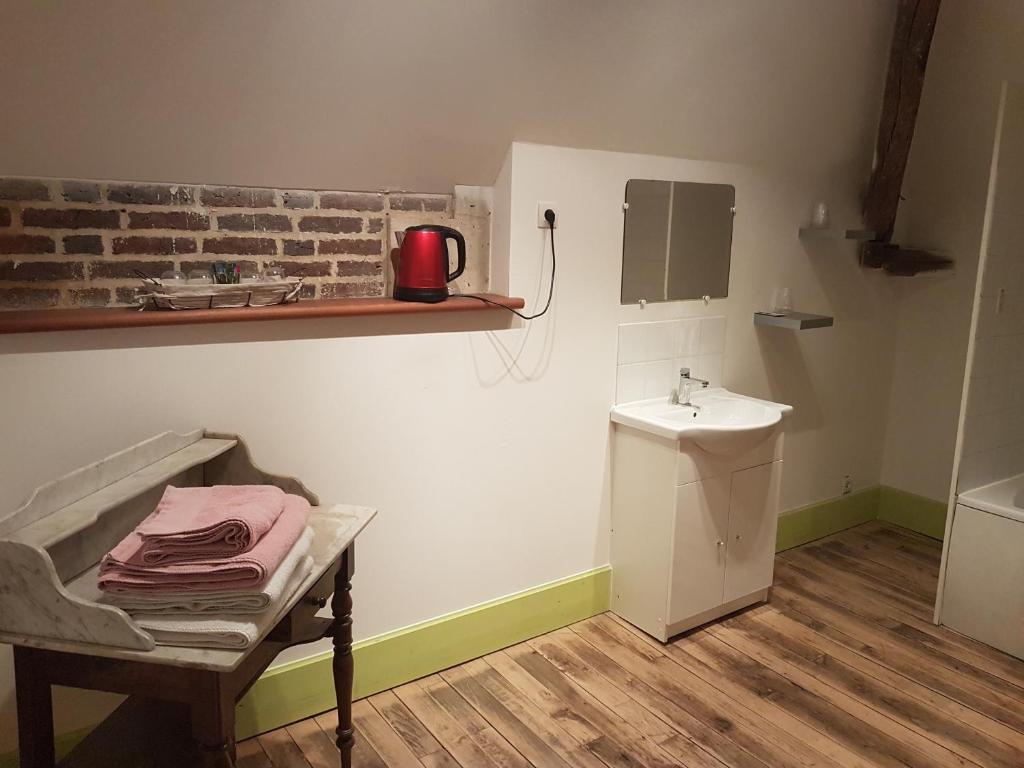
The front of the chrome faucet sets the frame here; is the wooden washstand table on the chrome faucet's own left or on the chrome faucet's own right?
on the chrome faucet's own right

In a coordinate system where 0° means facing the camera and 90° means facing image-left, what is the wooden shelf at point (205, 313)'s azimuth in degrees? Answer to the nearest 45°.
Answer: approximately 315°

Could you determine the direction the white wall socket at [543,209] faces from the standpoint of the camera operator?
facing the viewer and to the right of the viewer

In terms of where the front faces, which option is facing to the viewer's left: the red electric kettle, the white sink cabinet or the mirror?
the red electric kettle

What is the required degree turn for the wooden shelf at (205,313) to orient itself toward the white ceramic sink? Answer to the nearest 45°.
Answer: approximately 45° to its left

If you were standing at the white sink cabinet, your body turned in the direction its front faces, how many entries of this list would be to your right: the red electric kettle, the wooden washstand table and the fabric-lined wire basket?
3

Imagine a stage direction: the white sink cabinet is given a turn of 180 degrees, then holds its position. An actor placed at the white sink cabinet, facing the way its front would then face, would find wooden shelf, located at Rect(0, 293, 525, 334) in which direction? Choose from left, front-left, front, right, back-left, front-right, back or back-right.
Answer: left

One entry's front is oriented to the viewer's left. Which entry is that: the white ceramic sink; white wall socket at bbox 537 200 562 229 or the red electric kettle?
the red electric kettle

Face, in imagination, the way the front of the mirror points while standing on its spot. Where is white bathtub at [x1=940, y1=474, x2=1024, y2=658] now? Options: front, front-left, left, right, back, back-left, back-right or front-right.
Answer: front-left

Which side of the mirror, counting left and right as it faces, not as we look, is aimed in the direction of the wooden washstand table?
right

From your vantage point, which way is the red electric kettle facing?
to the viewer's left

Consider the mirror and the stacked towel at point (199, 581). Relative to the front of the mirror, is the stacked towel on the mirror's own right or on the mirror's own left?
on the mirror's own right

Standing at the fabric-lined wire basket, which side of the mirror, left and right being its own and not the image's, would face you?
right

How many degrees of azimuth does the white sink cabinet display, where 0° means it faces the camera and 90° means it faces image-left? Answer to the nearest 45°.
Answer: approximately 315°
